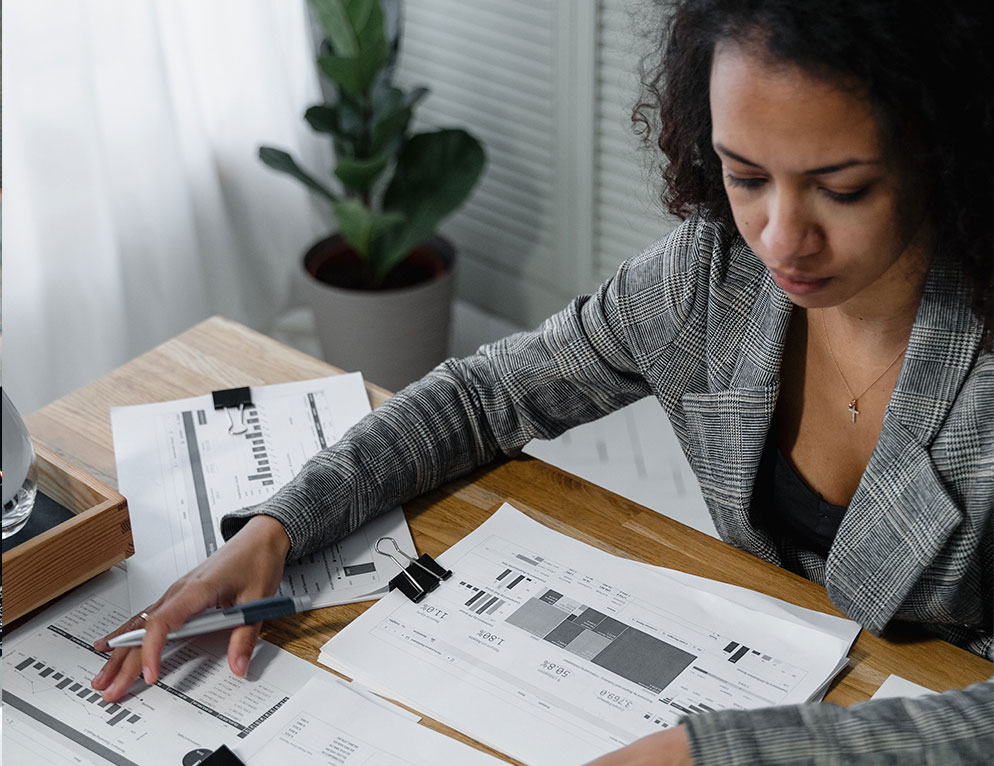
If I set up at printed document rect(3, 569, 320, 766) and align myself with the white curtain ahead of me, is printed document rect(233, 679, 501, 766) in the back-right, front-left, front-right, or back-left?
back-right

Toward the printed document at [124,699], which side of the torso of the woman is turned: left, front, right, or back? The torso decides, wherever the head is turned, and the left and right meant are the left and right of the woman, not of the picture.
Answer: front

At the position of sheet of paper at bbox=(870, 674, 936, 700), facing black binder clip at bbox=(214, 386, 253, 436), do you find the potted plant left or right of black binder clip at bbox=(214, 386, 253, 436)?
right

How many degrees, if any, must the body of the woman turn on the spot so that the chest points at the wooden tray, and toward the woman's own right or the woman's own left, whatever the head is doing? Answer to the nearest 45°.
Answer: approximately 45° to the woman's own right

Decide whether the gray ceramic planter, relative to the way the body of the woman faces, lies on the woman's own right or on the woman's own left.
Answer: on the woman's own right

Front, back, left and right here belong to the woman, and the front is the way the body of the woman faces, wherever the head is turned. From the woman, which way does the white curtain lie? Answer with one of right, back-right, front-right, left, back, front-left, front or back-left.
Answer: right

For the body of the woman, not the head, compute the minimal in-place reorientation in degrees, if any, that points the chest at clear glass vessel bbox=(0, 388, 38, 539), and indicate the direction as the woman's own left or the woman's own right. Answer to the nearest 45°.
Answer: approximately 45° to the woman's own right

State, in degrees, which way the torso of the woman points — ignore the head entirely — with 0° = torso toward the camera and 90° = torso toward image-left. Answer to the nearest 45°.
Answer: approximately 45°

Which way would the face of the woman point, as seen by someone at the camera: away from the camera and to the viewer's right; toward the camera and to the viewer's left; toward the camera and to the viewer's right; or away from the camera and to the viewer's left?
toward the camera and to the viewer's left
